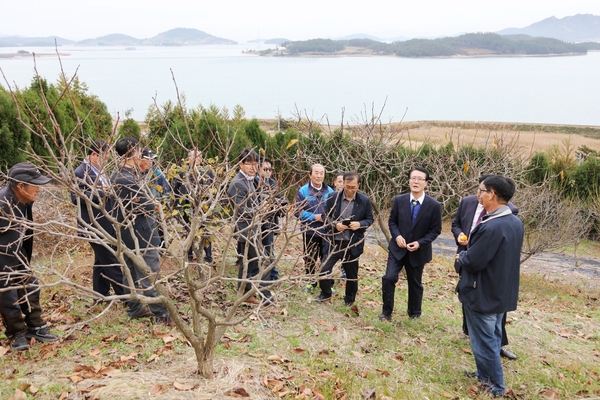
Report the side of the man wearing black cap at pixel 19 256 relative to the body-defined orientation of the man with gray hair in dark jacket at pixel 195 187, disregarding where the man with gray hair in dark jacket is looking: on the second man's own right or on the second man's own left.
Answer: on the second man's own right

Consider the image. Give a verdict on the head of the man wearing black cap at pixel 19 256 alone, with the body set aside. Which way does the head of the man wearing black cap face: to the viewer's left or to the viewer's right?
to the viewer's right

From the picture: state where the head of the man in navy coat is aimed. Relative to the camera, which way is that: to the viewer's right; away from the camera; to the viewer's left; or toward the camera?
to the viewer's left
